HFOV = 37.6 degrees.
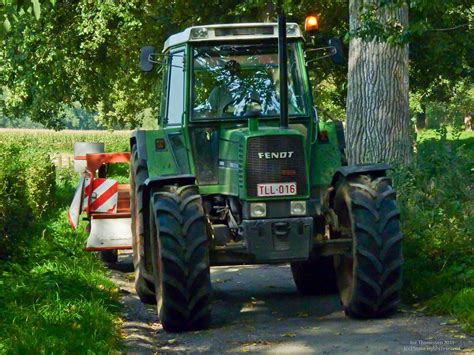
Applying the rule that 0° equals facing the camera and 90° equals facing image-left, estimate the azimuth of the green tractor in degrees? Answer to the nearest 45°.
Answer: approximately 0°

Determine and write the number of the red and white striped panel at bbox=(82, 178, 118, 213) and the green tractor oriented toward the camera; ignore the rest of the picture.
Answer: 2

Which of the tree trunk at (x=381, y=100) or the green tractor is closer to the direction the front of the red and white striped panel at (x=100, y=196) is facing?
the green tractor

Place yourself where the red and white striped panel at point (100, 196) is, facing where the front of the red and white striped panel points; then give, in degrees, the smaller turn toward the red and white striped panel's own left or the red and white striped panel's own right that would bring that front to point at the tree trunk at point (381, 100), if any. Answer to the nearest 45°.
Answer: approximately 90° to the red and white striped panel's own left

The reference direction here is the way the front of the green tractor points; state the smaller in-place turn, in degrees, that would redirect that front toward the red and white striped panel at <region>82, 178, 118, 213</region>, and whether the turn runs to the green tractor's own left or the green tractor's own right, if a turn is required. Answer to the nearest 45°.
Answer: approximately 135° to the green tractor's own right

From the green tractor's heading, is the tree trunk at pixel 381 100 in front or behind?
behind

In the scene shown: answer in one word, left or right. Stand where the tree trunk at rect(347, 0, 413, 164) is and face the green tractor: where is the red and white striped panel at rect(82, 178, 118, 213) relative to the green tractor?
right

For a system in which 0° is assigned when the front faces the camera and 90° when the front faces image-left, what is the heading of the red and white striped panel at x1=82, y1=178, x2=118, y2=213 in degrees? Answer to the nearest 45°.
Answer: approximately 0°
